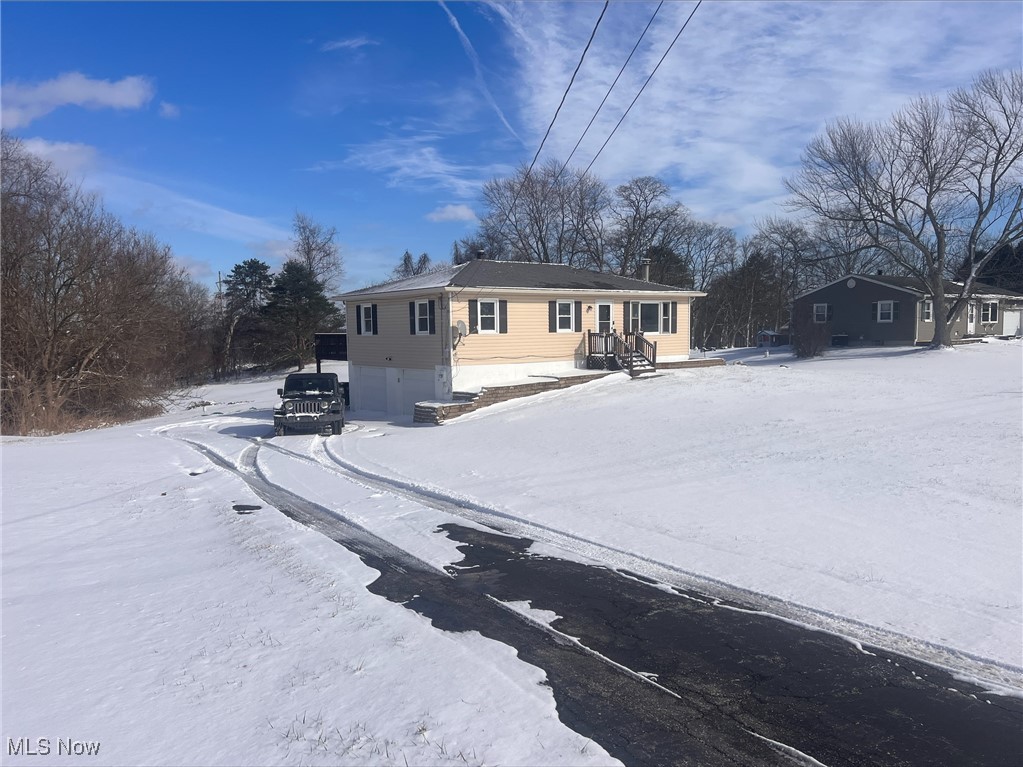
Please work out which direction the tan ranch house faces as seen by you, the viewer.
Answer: facing the viewer and to the right of the viewer

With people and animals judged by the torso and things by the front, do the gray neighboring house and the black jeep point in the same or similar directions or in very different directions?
same or similar directions

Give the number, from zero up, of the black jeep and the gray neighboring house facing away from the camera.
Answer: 0

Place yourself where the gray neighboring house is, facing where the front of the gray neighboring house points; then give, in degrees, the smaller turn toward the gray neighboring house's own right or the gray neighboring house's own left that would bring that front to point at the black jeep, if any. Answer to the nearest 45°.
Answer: approximately 90° to the gray neighboring house's own right

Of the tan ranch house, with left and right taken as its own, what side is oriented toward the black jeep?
right

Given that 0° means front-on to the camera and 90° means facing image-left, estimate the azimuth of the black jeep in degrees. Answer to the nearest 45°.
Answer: approximately 0°

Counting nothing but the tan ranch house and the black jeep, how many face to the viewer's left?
0

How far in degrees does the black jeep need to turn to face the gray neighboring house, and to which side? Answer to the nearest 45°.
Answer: approximately 90° to its left

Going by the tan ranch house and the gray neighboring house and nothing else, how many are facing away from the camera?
0

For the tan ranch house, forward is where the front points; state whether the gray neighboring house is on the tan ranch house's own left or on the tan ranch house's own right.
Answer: on the tan ranch house's own left

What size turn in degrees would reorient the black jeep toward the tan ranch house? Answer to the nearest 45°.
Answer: approximately 135° to its left

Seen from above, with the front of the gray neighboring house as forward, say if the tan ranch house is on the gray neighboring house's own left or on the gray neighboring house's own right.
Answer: on the gray neighboring house's own right
